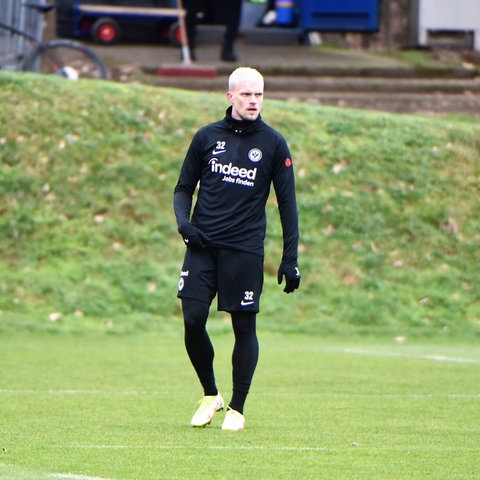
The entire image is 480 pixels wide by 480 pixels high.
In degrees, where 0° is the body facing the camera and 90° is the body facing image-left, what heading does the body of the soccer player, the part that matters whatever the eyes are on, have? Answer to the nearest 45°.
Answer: approximately 0°

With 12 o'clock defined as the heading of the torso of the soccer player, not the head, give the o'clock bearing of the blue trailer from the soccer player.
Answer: The blue trailer is roughly at 6 o'clock from the soccer player.

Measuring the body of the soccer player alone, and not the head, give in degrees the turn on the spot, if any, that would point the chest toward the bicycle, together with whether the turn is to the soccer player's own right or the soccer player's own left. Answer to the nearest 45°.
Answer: approximately 180°
